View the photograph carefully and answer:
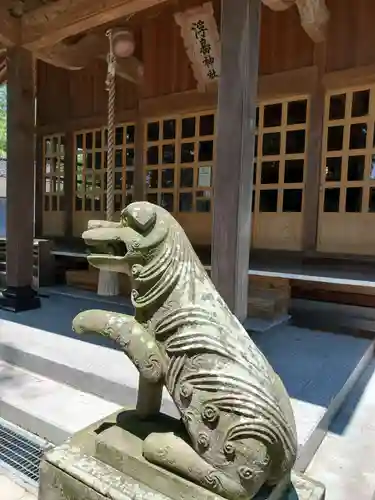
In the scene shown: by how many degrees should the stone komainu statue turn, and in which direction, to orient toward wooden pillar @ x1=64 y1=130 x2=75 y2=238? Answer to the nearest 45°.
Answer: approximately 90° to its right

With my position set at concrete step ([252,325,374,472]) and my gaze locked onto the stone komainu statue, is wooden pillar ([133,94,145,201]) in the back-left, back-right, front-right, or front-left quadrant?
back-right

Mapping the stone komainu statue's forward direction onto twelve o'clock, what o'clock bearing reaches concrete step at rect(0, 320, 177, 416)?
The concrete step is roughly at 2 o'clock from the stone komainu statue.

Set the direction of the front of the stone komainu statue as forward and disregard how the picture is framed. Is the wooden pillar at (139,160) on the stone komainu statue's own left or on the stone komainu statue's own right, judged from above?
on the stone komainu statue's own right

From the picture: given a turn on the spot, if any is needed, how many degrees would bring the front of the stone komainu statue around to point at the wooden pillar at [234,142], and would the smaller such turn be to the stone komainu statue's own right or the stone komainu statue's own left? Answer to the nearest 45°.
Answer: approximately 90° to the stone komainu statue's own right

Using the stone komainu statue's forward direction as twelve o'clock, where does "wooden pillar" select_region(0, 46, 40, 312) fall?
The wooden pillar is roughly at 2 o'clock from the stone komainu statue.

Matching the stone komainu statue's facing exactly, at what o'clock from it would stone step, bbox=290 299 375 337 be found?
The stone step is roughly at 4 o'clock from the stone komainu statue.

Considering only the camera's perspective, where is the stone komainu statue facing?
facing to the left of the viewer

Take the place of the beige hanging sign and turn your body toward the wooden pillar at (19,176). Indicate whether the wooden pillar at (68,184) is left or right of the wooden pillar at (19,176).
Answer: right
